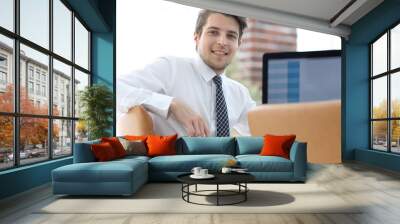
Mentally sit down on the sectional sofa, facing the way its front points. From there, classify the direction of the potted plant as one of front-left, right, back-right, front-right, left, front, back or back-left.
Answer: back-right

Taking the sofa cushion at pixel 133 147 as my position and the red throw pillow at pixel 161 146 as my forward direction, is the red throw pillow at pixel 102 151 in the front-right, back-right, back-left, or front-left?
back-right

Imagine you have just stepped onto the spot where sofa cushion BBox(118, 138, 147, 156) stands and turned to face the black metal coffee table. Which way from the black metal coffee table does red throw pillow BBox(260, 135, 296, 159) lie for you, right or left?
left

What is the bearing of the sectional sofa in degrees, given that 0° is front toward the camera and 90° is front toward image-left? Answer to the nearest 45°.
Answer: approximately 0°
